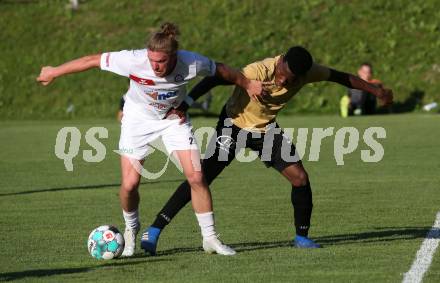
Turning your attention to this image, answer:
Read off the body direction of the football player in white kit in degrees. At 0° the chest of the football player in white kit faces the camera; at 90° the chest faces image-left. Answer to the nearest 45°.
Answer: approximately 0°

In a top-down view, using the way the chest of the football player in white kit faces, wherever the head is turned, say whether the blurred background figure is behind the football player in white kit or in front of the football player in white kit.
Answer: behind

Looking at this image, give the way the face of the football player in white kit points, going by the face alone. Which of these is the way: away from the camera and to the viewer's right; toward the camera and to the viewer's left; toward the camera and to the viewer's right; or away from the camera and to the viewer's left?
toward the camera and to the viewer's left
